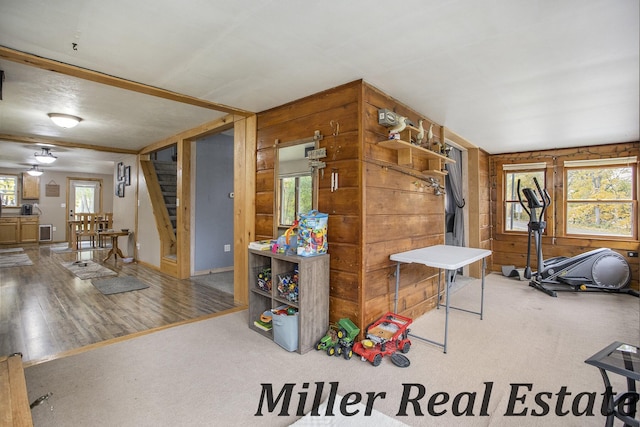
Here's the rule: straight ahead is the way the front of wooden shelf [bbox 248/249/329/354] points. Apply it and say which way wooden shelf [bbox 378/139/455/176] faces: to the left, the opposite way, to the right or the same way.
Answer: to the left

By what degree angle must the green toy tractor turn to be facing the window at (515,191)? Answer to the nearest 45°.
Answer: approximately 180°

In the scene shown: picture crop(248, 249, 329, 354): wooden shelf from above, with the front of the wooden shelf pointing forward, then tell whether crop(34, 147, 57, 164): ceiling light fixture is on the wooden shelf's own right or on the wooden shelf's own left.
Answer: on the wooden shelf's own right

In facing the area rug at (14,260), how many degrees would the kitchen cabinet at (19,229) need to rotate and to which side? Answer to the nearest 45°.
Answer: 0° — it already faces it

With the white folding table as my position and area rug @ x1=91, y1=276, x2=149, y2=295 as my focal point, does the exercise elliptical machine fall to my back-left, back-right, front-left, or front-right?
back-right

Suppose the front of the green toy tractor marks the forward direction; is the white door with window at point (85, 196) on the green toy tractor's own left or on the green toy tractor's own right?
on the green toy tractor's own right

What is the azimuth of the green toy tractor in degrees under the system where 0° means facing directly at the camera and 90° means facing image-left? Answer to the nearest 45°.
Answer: approximately 45°

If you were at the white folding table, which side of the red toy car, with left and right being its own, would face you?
back

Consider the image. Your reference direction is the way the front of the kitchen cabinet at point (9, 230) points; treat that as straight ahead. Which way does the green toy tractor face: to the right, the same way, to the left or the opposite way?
to the right
